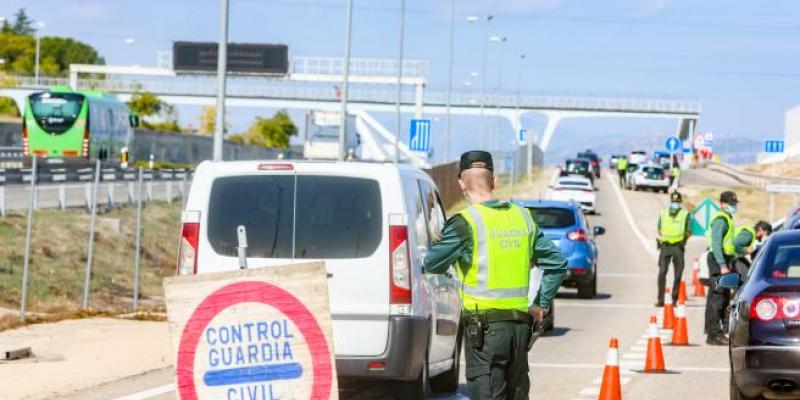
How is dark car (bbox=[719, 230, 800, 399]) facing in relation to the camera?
away from the camera

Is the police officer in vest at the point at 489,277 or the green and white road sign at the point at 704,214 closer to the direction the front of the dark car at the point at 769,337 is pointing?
the green and white road sign

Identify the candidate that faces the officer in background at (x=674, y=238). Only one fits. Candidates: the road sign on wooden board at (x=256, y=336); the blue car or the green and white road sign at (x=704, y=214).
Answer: the green and white road sign at (x=704, y=214)

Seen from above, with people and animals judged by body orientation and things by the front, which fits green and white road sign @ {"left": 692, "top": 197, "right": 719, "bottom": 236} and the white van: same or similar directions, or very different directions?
very different directions

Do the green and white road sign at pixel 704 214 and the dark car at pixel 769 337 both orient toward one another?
yes

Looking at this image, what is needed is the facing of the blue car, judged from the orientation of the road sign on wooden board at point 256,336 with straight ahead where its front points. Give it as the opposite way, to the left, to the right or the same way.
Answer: the opposite way

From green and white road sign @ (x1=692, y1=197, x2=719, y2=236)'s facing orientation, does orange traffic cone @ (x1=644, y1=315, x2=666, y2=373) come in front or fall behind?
in front

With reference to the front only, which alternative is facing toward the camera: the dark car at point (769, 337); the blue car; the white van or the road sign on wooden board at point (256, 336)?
the road sign on wooden board

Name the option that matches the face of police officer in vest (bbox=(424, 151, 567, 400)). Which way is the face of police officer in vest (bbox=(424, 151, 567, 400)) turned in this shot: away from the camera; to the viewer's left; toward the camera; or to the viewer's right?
away from the camera

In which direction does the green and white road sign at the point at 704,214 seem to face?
toward the camera

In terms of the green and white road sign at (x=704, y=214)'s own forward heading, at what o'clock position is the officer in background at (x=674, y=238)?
The officer in background is roughly at 12 o'clock from the green and white road sign.

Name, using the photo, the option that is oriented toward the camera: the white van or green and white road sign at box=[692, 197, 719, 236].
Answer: the green and white road sign

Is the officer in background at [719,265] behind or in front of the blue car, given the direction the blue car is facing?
behind

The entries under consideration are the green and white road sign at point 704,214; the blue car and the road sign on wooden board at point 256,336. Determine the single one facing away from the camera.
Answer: the blue car

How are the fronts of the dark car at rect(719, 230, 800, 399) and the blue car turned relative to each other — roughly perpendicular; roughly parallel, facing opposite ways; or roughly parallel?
roughly parallel

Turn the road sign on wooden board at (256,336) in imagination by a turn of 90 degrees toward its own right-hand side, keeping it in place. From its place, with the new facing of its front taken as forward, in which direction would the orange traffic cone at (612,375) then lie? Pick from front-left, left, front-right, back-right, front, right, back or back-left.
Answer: back-right

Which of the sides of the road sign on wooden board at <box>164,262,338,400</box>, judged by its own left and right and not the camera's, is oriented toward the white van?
back

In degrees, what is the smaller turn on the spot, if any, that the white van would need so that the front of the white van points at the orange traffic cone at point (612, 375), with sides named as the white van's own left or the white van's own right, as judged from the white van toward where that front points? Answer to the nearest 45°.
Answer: approximately 90° to the white van's own right

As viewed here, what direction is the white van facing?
away from the camera
